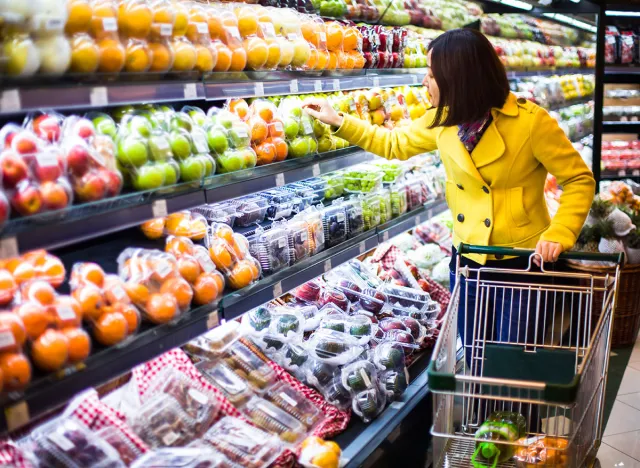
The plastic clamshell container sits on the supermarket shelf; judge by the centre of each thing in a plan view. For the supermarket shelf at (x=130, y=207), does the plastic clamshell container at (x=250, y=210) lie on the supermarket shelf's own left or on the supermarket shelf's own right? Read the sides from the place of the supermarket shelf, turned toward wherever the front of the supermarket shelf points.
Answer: on the supermarket shelf's own left

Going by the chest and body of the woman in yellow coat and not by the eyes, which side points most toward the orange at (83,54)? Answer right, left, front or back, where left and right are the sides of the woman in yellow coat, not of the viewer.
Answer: front

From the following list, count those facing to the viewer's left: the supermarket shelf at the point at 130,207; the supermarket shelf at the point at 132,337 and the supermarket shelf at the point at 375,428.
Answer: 0

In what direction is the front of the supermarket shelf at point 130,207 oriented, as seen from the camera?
facing the viewer and to the right of the viewer

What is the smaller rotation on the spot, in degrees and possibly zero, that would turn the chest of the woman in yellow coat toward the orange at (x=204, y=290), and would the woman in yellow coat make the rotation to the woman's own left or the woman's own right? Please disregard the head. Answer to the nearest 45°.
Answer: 0° — they already face it

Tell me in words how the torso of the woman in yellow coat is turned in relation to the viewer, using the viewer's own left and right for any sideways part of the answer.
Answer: facing the viewer and to the left of the viewer
